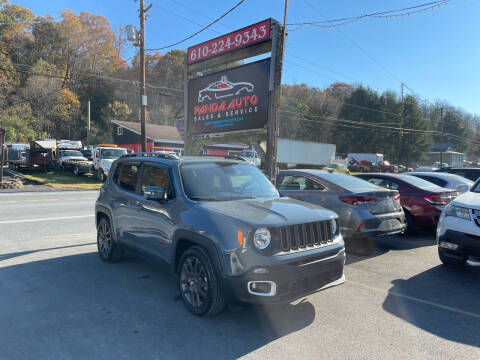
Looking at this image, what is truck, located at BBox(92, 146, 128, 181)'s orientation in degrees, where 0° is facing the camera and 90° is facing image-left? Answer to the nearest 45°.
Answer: approximately 315°

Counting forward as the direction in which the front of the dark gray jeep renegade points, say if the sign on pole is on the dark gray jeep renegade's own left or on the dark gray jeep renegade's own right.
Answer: on the dark gray jeep renegade's own left

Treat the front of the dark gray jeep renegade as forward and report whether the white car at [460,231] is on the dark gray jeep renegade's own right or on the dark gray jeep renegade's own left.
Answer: on the dark gray jeep renegade's own left

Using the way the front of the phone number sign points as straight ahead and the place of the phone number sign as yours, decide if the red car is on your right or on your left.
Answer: on your left

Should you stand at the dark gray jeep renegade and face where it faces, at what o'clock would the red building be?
The red building is roughly at 7 o'clock from the dark gray jeep renegade.

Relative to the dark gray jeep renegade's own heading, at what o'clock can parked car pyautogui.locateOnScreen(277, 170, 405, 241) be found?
The parked car is roughly at 9 o'clock from the dark gray jeep renegade.

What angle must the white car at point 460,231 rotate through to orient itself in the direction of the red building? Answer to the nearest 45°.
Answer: approximately 90° to its right

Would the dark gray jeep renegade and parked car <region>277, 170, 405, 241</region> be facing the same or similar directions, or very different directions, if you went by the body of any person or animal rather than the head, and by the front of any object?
very different directions

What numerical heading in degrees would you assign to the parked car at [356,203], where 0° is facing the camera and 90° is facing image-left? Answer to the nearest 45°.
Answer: approximately 135°

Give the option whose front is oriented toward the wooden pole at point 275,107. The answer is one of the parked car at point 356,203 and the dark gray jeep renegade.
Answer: the parked car

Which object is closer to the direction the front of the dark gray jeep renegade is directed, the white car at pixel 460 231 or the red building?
the white car

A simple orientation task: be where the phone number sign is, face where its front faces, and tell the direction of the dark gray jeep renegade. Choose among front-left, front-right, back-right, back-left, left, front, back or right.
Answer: front-left

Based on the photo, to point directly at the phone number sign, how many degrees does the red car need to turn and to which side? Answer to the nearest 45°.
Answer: approximately 45° to its left

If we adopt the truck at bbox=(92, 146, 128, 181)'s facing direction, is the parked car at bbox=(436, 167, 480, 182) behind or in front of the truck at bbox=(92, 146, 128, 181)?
in front

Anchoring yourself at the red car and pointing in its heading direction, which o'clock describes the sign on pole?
The sign on pole is roughly at 11 o'clock from the red car.

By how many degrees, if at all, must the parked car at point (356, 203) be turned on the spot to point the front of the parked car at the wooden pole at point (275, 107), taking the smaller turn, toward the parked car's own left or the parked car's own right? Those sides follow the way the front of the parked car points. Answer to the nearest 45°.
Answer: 0° — it already faces it

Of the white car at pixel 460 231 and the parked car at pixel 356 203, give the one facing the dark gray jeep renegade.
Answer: the white car
